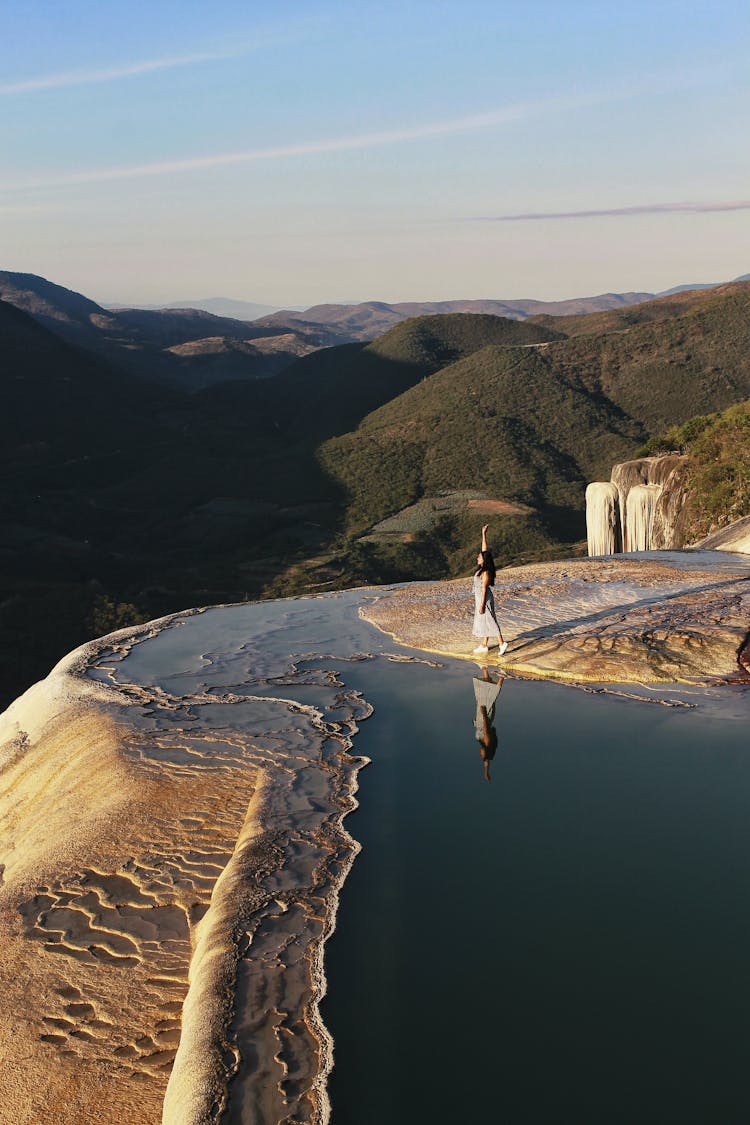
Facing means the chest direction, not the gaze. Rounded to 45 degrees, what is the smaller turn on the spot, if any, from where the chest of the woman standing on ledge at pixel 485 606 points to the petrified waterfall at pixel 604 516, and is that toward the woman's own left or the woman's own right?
approximately 90° to the woman's own right

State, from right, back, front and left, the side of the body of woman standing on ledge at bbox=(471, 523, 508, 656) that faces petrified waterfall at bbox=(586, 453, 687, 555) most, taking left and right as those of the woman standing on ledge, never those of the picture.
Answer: right
